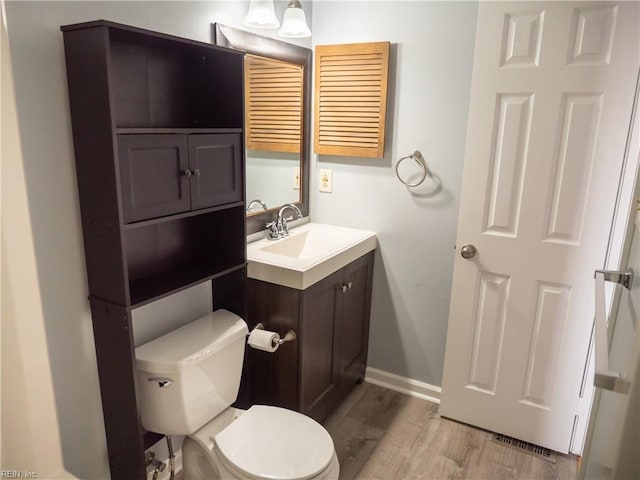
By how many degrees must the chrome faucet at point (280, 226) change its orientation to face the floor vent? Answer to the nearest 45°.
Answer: approximately 45° to its left

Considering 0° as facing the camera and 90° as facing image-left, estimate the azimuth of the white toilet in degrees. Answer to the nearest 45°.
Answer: approximately 315°

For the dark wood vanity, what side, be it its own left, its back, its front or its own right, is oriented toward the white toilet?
right

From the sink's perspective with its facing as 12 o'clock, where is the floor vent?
The floor vent is roughly at 11 o'clock from the sink.

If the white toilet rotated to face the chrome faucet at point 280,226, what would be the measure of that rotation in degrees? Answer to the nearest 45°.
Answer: approximately 135° to its left

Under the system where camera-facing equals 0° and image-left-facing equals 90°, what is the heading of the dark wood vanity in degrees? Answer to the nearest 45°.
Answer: approximately 315°
